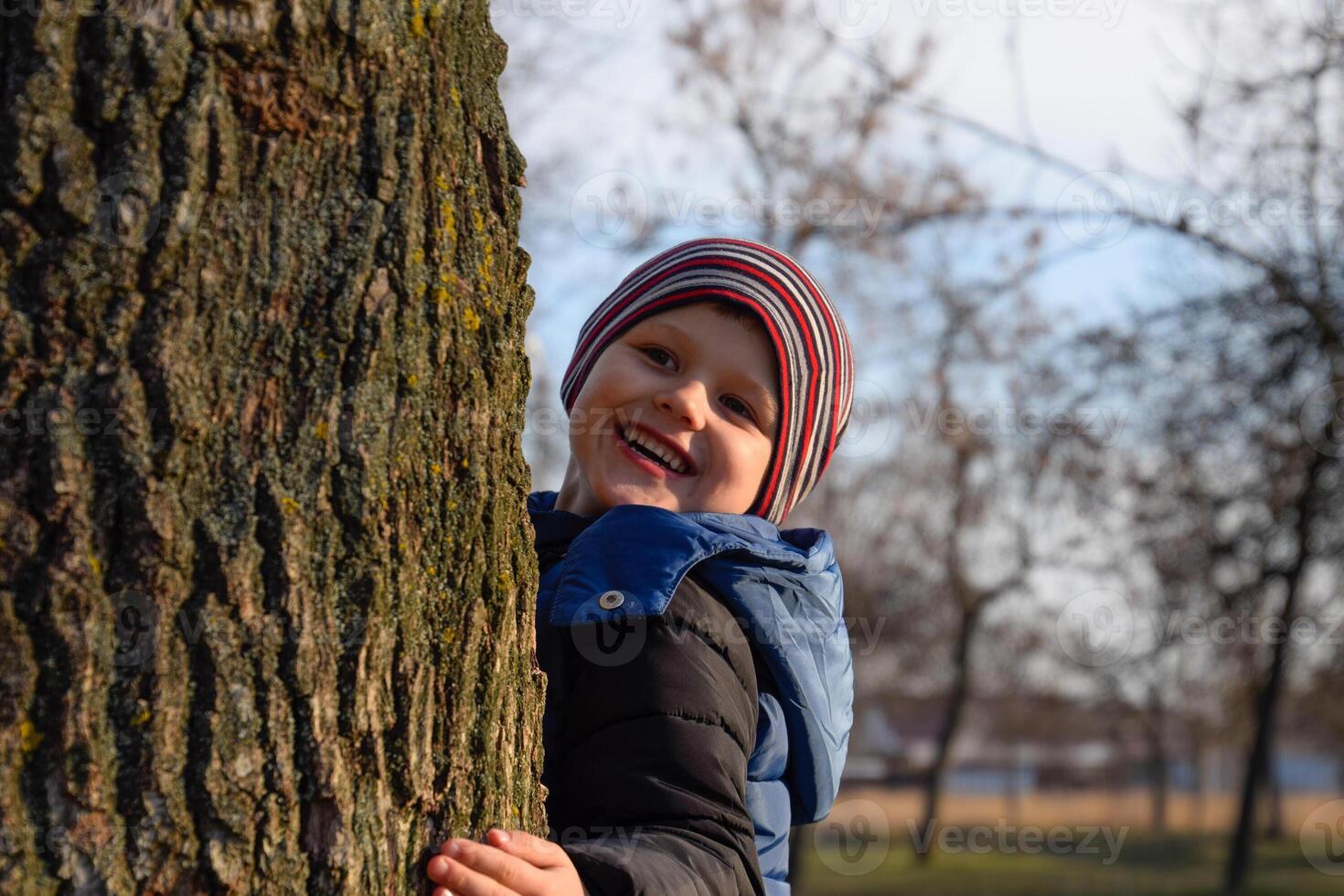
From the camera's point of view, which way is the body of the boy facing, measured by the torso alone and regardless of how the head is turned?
to the viewer's left

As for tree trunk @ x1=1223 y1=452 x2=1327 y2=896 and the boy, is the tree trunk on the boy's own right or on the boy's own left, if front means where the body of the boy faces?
on the boy's own right

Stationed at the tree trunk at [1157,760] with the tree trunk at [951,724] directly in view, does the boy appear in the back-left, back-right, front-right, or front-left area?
front-left

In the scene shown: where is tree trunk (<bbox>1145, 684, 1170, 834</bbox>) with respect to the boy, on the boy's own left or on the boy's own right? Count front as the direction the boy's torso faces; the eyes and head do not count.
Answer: on the boy's own right

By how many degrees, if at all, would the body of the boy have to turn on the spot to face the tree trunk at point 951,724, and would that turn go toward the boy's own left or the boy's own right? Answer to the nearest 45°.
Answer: approximately 90° to the boy's own right
